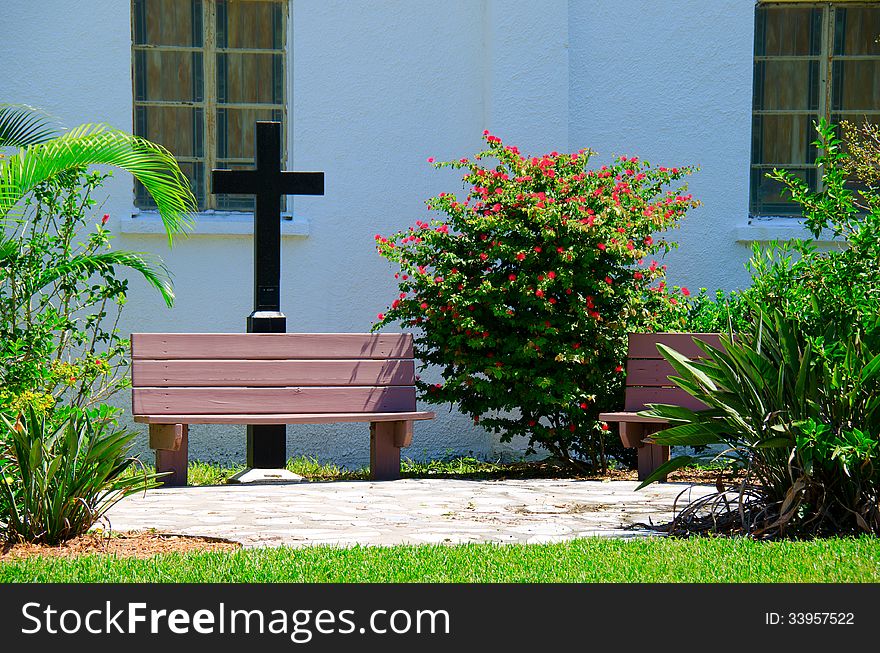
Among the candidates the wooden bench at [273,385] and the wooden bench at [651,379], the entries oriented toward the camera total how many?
2

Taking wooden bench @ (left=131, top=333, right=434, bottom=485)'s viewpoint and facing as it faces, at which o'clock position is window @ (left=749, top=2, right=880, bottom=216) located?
The window is roughly at 8 o'clock from the wooden bench.

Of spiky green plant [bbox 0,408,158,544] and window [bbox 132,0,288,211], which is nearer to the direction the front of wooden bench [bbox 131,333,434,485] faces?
the spiky green plant

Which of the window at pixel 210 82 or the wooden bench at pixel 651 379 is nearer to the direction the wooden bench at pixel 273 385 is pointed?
the wooden bench

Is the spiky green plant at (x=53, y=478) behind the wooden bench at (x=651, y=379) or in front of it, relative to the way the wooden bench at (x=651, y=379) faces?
in front

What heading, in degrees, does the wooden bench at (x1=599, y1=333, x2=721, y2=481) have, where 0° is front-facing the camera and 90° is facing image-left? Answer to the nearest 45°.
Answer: approximately 0°

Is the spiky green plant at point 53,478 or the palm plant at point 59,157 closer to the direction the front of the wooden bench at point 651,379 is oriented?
the spiky green plant

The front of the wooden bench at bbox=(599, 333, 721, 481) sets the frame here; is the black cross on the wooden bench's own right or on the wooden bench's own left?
on the wooden bench's own right

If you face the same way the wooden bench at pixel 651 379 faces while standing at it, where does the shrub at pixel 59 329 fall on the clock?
The shrub is roughly at 2 o'clock from the wooden bench.

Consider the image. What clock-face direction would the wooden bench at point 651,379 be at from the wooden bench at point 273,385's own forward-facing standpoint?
the wooden bench at point 651,379 is roughly at 9 o'clock from the wooden bench at point 273,385.
